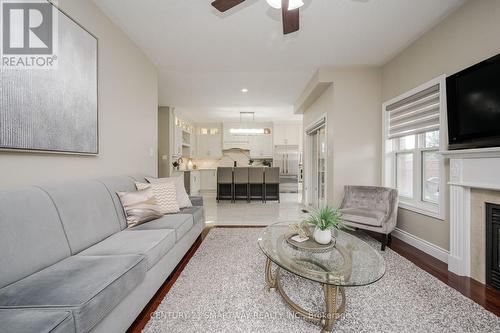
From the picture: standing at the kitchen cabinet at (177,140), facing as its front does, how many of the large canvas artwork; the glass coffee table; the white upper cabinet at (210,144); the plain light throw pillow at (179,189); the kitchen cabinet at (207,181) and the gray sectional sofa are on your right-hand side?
4

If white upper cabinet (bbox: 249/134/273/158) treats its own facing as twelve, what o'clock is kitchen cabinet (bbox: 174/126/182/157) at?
The kitchen cabinet is roughly at 2 o'clock from the white upper cabinet.

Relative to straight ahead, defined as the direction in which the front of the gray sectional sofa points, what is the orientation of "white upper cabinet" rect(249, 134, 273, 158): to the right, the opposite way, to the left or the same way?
to the right

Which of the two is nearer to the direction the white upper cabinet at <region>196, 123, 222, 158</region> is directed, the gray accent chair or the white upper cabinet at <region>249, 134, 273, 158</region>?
the gray accent chair

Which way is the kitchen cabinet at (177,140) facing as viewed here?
to the viewer's right

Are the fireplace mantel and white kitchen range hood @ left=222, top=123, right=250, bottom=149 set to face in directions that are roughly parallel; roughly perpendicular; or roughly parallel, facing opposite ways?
roughly perpendicular

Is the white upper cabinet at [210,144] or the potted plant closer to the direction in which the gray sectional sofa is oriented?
the potted plant

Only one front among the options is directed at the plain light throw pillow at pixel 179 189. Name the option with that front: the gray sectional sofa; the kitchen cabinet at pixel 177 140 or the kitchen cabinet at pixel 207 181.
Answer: the kitchen cabinet at pixel 207 181

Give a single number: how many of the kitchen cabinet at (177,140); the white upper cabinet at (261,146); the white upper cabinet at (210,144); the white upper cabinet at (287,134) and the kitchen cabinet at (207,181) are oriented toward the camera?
4

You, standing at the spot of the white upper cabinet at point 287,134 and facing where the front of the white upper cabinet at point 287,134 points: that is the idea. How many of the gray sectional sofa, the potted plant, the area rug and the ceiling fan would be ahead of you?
4

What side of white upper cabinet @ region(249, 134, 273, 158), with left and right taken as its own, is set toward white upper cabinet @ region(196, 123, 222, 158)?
right

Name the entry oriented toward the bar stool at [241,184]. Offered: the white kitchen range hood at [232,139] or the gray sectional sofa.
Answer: the white kitchen range hood
